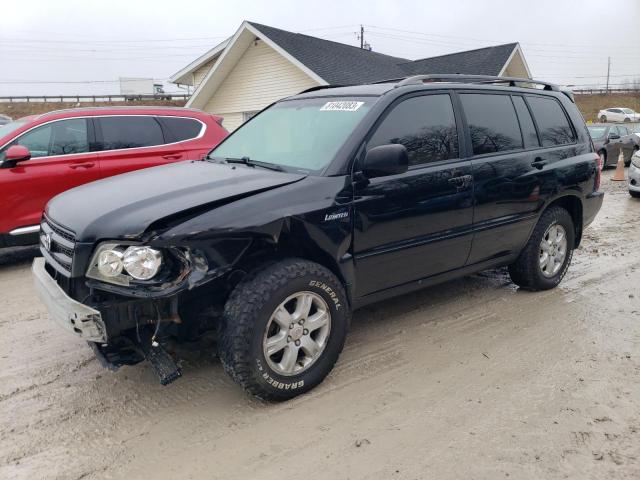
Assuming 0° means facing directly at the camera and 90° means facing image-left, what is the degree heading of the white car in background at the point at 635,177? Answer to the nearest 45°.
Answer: approximately 45°

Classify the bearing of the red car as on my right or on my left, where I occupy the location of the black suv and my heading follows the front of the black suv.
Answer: on my right

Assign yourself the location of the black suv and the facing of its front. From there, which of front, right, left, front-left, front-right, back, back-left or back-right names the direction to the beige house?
back-right

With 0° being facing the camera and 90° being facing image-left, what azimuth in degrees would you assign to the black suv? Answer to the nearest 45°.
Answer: approximately 45°

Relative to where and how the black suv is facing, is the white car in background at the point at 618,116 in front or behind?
behind

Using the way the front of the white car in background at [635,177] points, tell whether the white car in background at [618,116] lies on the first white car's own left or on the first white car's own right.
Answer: on the first white car's own right
